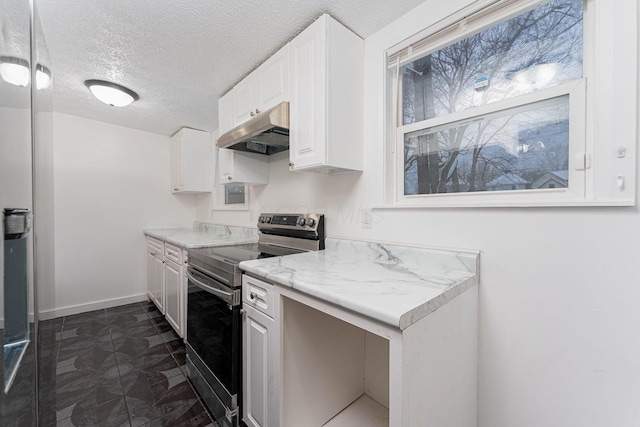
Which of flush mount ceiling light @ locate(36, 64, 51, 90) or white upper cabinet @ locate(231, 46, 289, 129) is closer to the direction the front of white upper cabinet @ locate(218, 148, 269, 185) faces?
the flush mount ceiling light

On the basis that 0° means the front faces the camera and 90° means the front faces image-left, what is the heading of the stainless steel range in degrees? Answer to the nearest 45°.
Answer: approximately 45°

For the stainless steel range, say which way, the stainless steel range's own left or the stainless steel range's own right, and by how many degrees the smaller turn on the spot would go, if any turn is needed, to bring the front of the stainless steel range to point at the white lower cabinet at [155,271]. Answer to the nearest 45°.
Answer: approximately 90° to the stainless steel range's own right

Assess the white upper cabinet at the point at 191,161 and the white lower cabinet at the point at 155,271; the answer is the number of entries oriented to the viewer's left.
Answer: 2

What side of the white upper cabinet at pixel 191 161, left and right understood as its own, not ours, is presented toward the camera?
left

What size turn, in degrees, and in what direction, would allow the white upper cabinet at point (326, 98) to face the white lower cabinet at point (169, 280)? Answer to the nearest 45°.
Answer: approximately 90° to its right

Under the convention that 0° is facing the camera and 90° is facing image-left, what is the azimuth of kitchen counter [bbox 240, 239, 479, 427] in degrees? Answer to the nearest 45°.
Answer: approximately 45°

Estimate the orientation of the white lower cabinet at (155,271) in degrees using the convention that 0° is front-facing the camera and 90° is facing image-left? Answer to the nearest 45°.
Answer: approximately 90°
